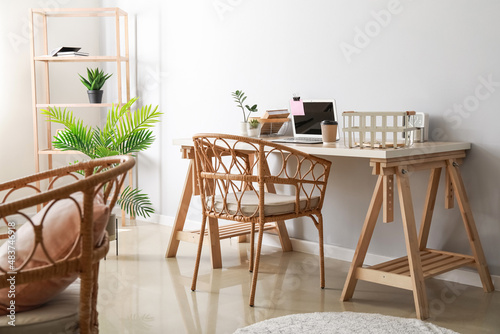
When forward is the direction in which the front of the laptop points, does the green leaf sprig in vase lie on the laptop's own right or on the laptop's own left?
on the laptop's own right

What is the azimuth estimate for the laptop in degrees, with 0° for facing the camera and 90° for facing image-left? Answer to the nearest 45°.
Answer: approximately 45°

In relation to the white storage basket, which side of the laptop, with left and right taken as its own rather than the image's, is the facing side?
left
